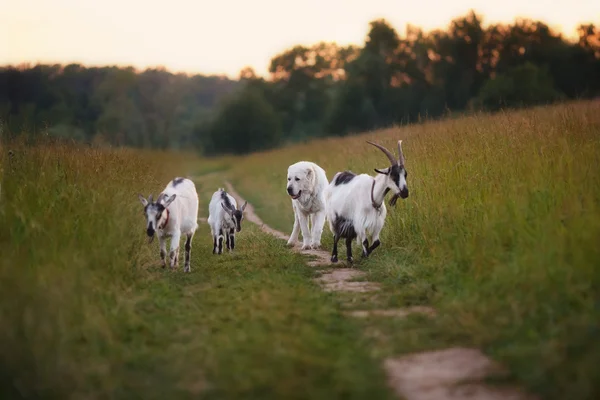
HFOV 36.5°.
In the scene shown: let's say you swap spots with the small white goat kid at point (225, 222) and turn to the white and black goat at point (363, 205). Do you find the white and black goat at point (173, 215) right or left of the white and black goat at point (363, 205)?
right

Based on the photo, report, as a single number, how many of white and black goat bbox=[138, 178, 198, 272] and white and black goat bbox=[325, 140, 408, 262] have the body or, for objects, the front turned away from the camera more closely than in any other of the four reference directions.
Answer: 0

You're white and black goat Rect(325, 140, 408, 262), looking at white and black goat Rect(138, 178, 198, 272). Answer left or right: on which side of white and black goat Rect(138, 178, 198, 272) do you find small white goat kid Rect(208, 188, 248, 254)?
right

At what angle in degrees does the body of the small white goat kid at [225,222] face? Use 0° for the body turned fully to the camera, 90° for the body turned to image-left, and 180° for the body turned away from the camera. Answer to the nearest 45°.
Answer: approximately 315°

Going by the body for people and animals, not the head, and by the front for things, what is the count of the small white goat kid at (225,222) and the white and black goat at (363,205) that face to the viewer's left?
0

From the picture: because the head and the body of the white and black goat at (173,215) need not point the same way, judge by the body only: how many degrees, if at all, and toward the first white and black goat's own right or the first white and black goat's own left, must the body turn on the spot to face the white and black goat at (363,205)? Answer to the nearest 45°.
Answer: approximately 135° to the first white and black goat's own left

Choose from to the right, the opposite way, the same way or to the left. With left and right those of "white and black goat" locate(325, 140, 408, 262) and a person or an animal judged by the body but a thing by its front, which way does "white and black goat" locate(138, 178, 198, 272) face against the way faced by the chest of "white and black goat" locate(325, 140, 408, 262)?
to the right

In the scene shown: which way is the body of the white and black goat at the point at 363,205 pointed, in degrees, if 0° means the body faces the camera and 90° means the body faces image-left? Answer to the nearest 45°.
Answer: approximately 315°

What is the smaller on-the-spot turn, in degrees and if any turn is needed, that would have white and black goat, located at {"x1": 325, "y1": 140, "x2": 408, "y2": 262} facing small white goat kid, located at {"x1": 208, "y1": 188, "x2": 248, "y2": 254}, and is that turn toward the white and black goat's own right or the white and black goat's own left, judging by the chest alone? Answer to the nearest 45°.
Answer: approximately 180°
